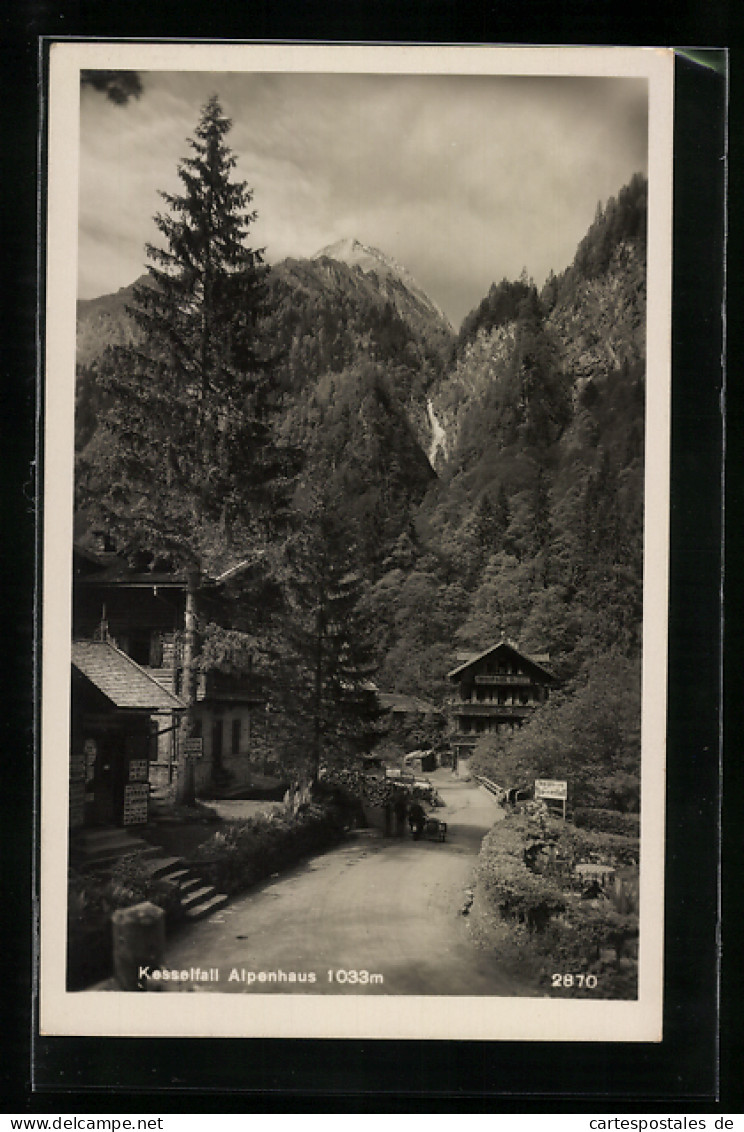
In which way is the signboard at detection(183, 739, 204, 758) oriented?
toward the camera
